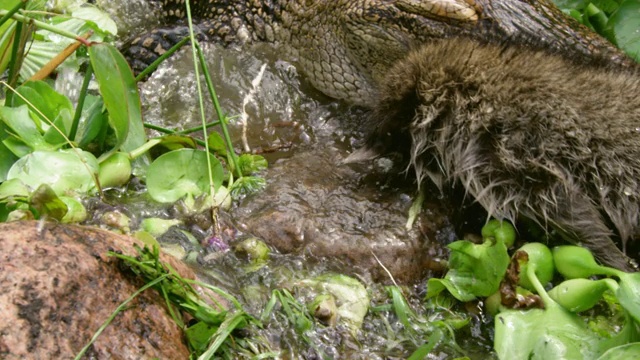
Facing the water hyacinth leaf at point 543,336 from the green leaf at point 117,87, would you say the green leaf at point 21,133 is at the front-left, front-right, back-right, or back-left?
back-right

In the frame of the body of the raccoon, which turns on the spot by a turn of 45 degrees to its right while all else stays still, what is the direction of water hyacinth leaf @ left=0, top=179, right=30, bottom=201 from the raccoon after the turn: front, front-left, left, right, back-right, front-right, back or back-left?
left

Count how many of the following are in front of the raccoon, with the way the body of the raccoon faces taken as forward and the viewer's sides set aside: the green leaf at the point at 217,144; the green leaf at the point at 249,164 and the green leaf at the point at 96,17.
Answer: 3

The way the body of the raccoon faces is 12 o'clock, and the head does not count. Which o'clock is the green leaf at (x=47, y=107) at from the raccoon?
The green leaf is roughly at 11 o'clock from the raccoon.

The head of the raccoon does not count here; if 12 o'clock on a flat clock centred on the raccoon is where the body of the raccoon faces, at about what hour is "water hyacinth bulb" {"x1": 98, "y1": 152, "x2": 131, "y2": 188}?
The water hyacinth bulb is roughly at 11 o'clock from the raccoon.

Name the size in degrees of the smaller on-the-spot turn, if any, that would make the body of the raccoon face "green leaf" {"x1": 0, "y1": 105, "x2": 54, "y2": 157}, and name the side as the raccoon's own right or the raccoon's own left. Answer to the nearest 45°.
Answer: approximately 45° to the raccoon's own left

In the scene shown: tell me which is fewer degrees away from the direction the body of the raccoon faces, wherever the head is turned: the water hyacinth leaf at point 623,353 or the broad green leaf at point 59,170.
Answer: the broad green leaf

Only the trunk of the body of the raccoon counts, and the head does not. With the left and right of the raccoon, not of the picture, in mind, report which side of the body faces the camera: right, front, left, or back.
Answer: left

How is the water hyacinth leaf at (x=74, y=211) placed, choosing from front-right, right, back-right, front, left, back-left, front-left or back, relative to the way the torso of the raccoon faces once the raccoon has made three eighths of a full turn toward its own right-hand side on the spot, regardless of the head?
back

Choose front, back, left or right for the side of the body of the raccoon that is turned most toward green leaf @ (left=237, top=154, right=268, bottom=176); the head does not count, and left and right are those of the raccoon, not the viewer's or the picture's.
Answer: front

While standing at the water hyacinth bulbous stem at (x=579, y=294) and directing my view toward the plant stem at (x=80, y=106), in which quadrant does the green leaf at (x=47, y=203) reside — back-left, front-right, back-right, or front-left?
front-left

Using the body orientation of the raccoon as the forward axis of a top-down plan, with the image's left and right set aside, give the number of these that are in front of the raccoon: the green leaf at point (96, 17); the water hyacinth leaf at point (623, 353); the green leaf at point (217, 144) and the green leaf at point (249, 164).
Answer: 3

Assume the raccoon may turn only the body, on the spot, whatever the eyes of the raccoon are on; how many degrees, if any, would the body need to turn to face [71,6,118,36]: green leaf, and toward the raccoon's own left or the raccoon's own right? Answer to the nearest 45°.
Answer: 0° — it already faces it

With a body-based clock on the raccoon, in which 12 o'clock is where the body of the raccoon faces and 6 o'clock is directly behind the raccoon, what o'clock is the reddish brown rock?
The reddish brown rock is roughly at 10 o'clock from the raccoon.

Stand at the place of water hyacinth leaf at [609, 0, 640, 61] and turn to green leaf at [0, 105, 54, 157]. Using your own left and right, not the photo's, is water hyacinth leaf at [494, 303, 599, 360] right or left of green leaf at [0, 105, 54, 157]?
left
